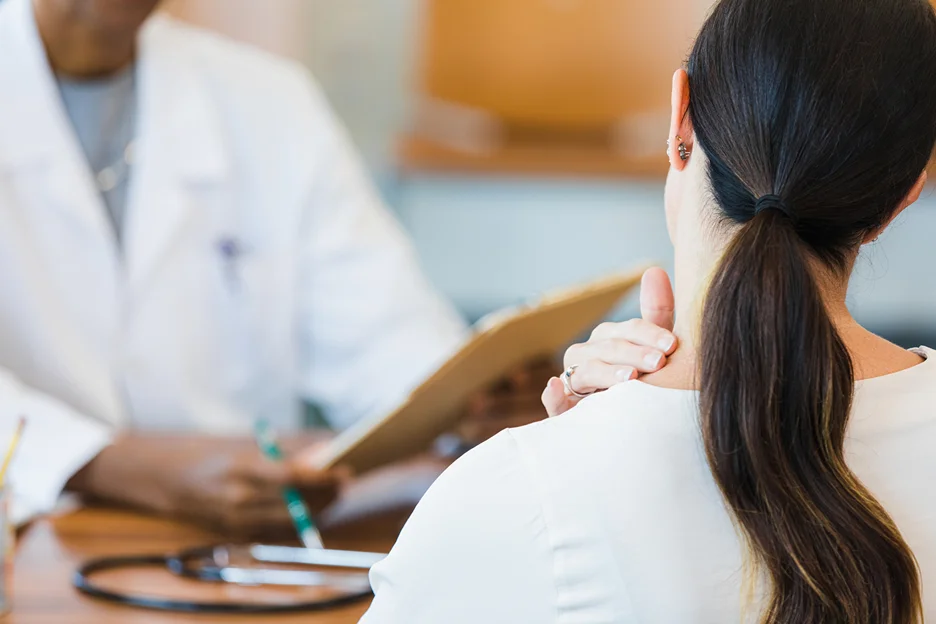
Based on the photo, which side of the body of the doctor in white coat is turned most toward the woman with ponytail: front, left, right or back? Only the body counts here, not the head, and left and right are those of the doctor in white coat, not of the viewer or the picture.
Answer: front

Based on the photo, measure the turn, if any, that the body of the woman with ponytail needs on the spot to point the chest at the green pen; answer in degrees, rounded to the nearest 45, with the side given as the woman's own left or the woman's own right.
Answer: approximately 45° to the woman's own left

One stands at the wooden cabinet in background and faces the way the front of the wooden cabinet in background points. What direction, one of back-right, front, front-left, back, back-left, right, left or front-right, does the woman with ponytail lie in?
front

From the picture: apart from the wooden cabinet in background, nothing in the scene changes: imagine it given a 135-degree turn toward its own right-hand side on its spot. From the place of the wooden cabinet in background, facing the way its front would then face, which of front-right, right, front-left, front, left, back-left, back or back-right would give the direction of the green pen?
back-left

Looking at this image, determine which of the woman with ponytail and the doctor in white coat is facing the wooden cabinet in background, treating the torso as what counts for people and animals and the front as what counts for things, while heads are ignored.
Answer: the woman with ponytail

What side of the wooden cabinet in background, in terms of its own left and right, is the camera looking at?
front

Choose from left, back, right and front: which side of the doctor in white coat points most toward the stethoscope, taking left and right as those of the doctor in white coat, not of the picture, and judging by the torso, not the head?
front

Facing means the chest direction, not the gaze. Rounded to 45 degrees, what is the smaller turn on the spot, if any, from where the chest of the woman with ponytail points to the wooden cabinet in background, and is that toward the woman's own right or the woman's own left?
0° — they already face it

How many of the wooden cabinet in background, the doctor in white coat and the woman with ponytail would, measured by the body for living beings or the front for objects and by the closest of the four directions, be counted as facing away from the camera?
1

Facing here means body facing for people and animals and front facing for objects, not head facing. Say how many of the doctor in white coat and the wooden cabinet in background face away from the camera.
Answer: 0

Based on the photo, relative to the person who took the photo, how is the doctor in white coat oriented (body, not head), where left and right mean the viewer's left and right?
facing the viewer

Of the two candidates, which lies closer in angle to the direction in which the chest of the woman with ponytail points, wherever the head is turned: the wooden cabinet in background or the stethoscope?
the wooden cabinet in background

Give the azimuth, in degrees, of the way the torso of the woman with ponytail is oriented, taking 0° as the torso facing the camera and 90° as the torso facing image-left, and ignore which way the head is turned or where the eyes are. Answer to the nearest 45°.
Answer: approximately 180°

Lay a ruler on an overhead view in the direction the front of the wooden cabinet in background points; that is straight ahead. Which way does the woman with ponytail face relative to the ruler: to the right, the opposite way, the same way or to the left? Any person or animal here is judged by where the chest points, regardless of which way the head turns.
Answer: the opposite way
